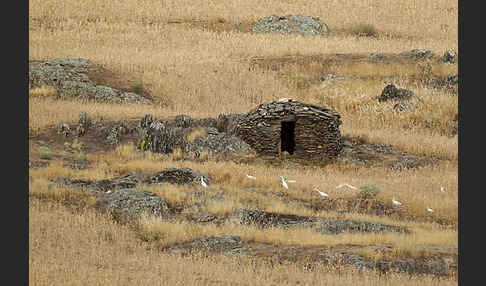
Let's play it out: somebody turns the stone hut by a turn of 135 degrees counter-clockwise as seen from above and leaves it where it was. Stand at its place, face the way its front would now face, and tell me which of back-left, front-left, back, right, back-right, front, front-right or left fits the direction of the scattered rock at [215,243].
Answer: back-right

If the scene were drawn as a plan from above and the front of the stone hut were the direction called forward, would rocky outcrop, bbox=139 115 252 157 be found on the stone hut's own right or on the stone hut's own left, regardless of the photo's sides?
on the stone hut's own right

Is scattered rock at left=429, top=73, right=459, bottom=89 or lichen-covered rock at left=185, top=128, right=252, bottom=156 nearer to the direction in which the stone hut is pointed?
the lichen-covered rock

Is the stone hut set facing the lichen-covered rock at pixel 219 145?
no

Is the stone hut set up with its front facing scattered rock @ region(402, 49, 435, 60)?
no

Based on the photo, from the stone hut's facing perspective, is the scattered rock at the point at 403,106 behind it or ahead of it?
behind

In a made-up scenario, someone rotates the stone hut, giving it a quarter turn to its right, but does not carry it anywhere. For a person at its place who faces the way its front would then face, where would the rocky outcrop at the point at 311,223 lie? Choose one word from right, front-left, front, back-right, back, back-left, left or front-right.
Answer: left

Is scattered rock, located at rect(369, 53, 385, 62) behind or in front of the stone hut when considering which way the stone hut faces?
behind

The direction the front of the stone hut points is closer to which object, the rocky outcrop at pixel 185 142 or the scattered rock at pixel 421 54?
the rocky outcrop

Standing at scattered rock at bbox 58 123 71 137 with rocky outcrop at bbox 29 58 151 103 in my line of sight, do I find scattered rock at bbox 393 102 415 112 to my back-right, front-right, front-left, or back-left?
front-right

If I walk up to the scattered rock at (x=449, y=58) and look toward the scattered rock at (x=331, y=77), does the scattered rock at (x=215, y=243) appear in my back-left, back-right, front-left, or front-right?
front-left

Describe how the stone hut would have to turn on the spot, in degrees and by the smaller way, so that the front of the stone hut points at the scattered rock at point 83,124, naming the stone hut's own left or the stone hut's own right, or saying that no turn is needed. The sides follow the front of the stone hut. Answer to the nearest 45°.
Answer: approximately 90° to the stone hut's own right

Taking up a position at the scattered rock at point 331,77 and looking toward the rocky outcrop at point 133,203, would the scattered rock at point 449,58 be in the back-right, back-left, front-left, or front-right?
back-left

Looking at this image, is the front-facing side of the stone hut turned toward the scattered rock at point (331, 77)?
no

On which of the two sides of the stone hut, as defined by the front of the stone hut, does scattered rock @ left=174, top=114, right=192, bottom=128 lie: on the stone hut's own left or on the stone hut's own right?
on the stone hut's own right

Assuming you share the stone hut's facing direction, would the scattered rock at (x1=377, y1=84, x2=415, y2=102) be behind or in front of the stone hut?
behind

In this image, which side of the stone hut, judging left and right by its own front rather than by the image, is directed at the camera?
front
